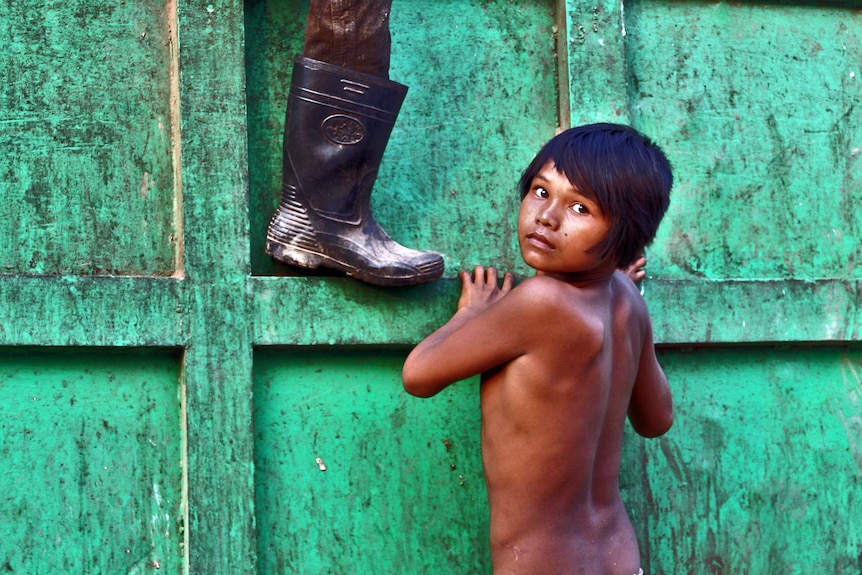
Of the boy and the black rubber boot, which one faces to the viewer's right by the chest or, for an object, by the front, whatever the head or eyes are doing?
the black rubber boot

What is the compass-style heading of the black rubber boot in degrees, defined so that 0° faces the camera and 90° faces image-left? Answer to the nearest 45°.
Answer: approximately 270°

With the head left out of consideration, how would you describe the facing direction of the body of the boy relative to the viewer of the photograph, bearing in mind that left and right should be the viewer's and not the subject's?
facing away from the viewer and to the left of the viewer

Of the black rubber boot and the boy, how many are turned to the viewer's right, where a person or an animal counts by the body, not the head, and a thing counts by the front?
1

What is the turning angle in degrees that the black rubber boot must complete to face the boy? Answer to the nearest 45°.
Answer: approximately 45° to its right
